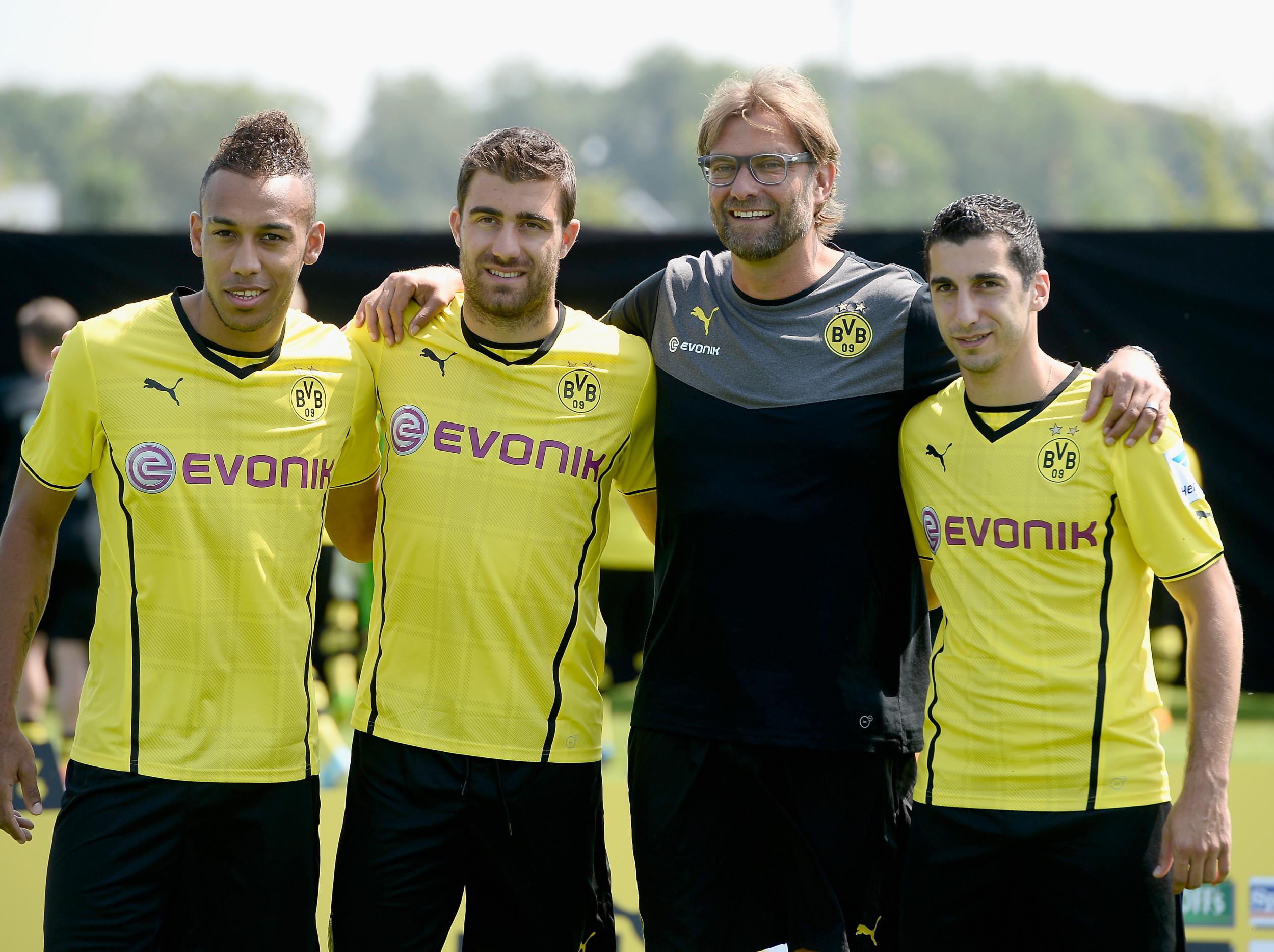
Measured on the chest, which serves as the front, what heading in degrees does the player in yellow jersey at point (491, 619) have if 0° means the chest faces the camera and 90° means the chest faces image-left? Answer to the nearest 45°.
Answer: approximately 0°

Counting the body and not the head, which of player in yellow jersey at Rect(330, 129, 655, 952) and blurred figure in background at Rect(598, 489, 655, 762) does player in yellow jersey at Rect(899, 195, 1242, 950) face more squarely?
the player in yellow jersey

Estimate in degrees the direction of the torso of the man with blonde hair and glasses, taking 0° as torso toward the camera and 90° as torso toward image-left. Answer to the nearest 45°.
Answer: approximately 0°

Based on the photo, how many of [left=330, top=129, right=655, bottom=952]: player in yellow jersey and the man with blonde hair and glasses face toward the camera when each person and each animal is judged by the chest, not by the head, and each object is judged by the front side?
2

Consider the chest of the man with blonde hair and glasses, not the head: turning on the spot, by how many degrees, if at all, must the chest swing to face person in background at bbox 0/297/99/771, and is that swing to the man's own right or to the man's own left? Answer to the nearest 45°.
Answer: approximately 135° to the man's own right

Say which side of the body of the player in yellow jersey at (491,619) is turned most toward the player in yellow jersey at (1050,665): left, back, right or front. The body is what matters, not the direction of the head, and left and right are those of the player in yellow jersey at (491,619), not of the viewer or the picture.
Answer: left
